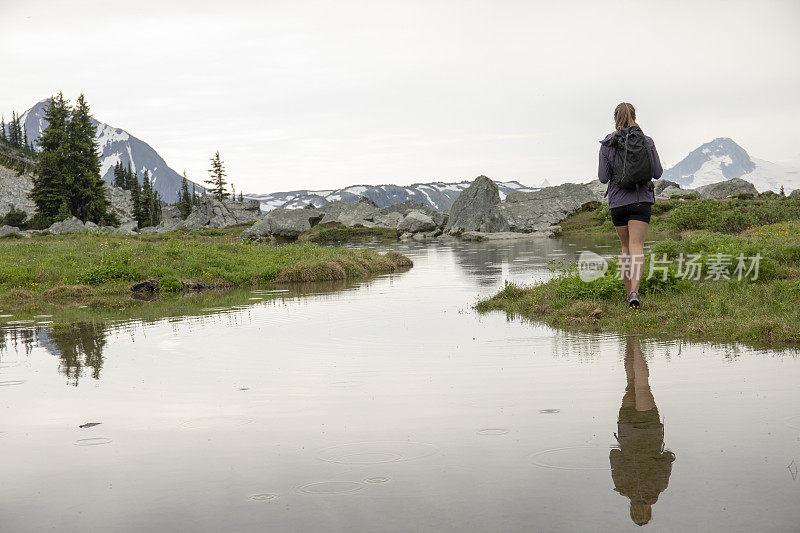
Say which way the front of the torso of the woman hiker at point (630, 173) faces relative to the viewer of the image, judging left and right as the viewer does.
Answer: facing away from the viewer
